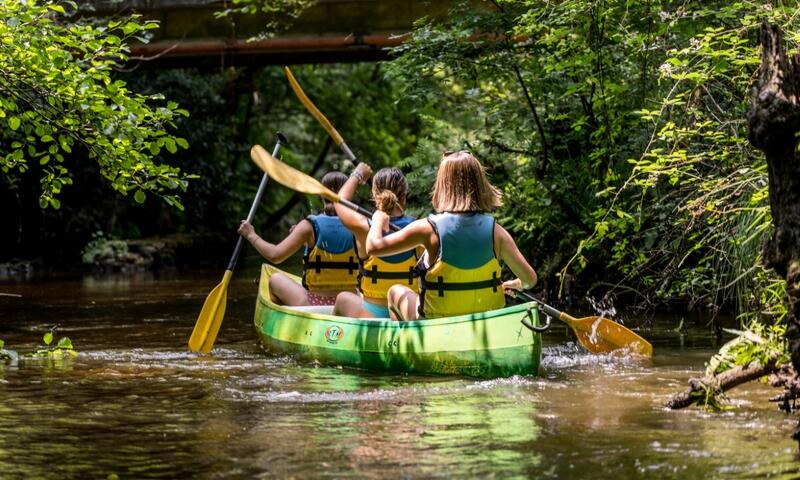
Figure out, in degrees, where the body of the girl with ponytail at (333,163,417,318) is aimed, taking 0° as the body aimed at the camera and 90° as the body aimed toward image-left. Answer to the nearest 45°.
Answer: approximately 135°

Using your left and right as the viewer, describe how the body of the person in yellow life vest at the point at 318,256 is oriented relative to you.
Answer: facing away from the viewer and to the left of the viewer

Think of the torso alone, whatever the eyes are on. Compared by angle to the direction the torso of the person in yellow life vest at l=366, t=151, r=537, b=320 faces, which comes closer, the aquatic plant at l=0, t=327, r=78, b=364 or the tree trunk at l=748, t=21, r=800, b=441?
the aquatic plant

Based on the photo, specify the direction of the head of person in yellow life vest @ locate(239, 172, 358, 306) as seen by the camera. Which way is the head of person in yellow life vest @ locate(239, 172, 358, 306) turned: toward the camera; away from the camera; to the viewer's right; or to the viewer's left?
away from the camera

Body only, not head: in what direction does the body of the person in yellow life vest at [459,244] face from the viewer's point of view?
away from the camera

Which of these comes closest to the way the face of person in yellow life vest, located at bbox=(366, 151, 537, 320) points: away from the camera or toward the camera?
away from the camera

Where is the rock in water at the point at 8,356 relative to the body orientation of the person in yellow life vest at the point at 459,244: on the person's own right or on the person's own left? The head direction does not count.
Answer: on the person's own left

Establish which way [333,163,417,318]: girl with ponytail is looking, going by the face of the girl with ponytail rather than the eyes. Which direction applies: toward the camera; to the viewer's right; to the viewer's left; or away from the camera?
away from the camera
